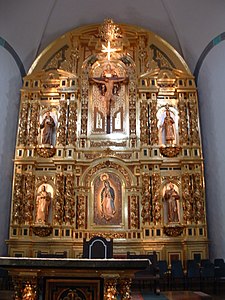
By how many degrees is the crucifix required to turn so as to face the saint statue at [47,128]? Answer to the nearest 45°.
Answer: approximately 90° to its right

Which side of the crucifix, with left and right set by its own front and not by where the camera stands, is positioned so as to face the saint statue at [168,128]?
left

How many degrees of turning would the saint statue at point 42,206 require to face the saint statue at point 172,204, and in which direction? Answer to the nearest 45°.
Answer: approximately 90° to its left

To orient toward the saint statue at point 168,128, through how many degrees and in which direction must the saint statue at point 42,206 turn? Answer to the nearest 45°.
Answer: approximately 90° to its left

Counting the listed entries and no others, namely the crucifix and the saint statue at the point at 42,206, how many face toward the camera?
2

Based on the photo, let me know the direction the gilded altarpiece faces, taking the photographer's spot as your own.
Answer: facing the viewer

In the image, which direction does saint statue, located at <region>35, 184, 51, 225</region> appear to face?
toward the camera
